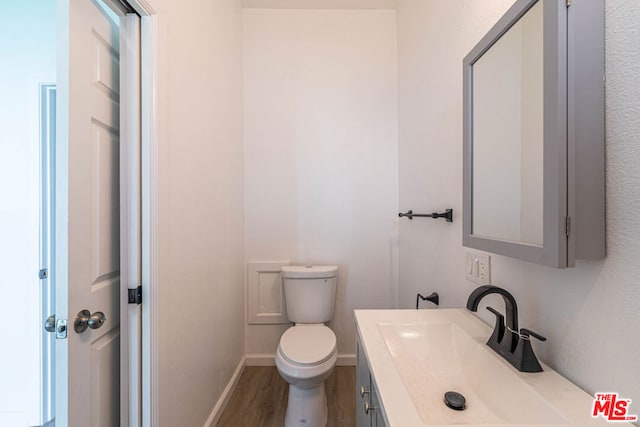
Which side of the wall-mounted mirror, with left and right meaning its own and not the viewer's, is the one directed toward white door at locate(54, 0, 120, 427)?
front

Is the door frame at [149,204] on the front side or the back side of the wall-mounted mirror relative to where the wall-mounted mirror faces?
on the front side

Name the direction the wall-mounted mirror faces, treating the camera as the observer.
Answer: facing the viewer and to the left of the viewer
